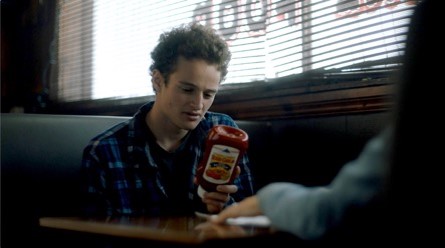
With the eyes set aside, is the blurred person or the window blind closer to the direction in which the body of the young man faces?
the blurred person

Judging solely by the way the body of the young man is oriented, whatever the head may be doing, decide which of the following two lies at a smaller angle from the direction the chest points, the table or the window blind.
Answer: the table

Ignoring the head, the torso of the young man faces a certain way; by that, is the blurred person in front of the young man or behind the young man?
in front

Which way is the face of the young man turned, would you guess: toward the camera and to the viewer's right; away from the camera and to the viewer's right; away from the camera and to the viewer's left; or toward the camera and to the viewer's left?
toward the camera and to the viewer's right

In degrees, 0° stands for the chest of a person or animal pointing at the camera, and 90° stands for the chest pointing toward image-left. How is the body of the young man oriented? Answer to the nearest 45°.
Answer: approximately 315°

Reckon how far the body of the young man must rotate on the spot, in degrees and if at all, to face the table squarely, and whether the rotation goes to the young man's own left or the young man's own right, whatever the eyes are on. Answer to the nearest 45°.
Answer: approximately 45° to the young man's own right
